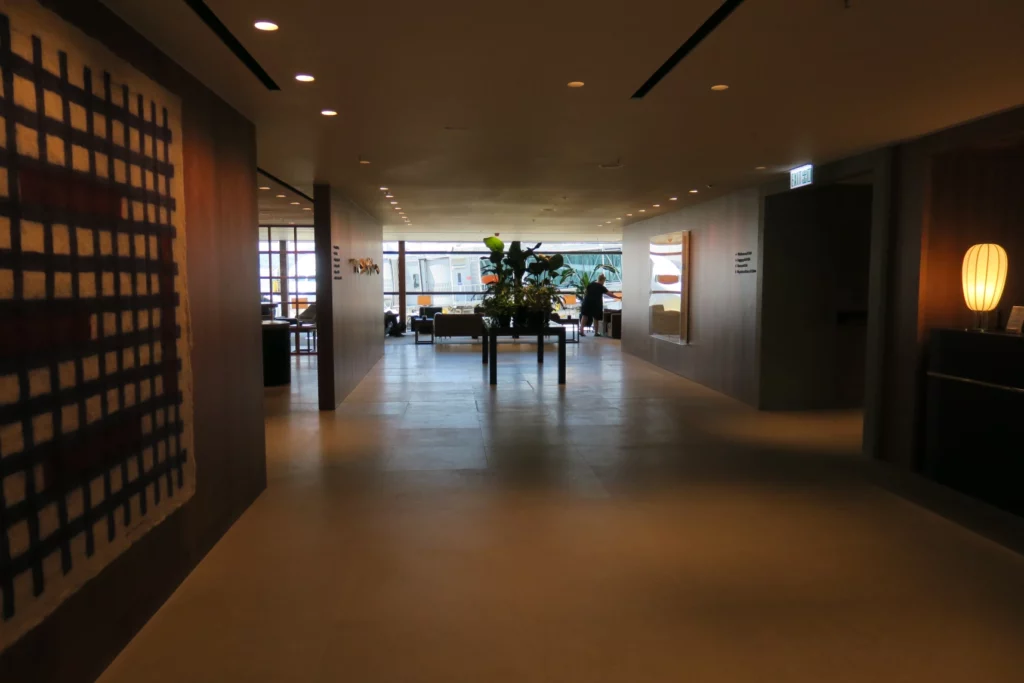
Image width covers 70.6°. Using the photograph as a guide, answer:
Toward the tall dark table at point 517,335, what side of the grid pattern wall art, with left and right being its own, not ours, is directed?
left

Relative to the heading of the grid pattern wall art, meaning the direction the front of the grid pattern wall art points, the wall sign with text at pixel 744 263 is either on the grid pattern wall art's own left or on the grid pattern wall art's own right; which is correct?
on the grid pattern wall art's own left

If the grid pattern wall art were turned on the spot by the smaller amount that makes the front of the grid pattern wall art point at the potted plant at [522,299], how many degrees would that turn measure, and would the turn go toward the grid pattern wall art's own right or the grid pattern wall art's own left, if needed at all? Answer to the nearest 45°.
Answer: approximately 90° to the grid pattern wall art's own left

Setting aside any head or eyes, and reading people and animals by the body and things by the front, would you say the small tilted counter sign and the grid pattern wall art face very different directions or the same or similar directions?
very different directions

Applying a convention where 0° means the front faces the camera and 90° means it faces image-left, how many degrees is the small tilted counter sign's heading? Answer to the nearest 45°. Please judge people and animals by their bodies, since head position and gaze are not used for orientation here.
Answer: approximately 45°

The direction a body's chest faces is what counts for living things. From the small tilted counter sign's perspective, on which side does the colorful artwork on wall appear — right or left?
on its right

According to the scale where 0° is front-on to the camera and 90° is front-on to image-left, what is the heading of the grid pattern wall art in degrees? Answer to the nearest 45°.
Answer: approximately 315°

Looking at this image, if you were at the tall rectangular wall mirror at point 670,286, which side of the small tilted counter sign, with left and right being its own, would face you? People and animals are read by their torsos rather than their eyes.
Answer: right

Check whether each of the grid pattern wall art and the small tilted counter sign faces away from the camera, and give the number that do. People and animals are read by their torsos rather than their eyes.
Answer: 0

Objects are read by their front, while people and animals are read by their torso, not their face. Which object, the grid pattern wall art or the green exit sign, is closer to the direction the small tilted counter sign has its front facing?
the grid pattern wall art

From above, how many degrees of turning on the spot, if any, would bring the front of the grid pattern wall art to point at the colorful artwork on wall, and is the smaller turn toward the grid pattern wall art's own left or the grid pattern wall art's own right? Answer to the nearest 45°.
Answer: approximately 90° to the grid pattern wall art's own left

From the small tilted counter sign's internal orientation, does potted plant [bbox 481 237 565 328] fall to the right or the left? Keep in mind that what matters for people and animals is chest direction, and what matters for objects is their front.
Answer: on its right

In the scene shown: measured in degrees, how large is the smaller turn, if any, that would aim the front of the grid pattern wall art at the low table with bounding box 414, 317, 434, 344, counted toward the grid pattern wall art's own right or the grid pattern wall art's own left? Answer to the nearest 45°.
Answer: approximately 90° to the grid pattern wall art's own left
